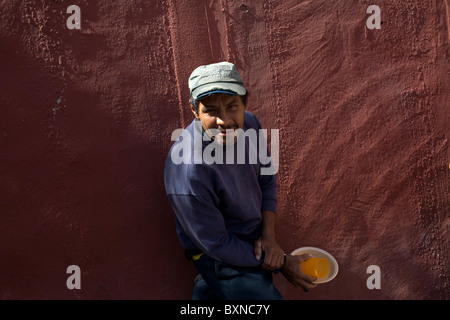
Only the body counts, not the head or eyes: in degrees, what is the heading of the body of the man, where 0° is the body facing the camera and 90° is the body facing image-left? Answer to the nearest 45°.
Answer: approximately 315°
